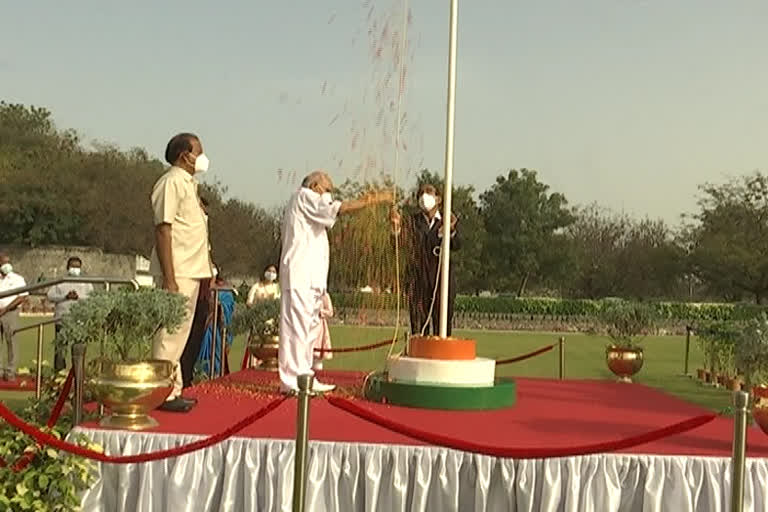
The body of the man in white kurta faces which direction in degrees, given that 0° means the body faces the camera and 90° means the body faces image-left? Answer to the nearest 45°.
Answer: approximately 270°

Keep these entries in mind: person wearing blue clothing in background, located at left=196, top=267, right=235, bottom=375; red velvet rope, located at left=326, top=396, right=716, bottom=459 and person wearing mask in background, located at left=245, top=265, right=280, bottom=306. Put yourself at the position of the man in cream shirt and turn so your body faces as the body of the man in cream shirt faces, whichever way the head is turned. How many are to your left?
2

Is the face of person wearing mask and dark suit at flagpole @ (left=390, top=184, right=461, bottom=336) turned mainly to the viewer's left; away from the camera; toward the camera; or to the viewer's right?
toward the camera

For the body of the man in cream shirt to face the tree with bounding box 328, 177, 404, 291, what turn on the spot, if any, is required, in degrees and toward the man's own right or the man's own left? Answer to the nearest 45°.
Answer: approximately 45° to the man's own left

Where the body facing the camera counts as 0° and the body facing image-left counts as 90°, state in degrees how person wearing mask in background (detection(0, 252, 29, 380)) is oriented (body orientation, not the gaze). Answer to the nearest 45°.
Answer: approximately 315°

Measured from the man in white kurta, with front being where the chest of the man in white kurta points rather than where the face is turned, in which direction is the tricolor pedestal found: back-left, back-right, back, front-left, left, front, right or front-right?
front

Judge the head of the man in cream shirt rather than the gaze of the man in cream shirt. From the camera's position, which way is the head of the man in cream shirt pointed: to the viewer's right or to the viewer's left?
to the viewer's right

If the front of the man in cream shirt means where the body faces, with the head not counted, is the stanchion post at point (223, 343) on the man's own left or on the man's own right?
on the man's own left

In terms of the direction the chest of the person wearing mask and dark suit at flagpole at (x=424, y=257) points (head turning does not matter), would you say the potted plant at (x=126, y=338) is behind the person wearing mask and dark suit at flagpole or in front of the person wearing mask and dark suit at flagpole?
in front

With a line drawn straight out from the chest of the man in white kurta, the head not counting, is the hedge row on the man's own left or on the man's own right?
on the man's own left

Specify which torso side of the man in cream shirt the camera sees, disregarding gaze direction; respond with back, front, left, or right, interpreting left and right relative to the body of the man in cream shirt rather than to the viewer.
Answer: right

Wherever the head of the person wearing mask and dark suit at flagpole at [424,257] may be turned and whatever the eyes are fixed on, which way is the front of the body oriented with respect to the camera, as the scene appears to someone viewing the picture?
toward the camera
